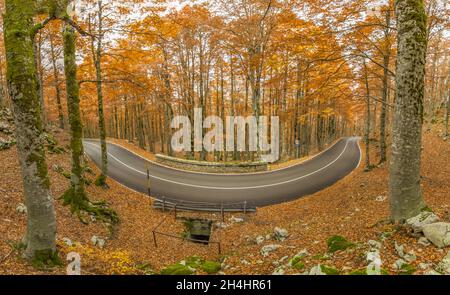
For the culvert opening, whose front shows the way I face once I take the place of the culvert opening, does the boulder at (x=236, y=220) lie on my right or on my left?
on my left

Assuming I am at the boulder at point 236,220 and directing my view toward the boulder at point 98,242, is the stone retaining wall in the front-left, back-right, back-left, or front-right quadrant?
back-right

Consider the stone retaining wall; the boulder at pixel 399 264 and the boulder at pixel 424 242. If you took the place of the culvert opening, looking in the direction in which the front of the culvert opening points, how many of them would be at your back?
1

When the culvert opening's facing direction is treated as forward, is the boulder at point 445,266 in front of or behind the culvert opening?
in front

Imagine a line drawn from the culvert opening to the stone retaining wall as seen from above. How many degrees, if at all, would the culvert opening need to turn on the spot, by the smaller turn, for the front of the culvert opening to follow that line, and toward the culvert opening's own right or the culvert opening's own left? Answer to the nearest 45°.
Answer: approximately 180°

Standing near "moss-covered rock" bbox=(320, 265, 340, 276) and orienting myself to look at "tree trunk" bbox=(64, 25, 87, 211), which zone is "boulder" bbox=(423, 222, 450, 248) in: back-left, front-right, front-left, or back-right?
back-right

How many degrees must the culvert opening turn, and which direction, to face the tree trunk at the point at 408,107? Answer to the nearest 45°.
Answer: approximately 45° to its left

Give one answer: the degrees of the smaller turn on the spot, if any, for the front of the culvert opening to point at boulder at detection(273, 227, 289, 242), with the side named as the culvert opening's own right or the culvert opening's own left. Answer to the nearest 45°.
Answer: approximately 45° to the culvert opening's own left

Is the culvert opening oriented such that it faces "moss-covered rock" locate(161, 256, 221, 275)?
yes

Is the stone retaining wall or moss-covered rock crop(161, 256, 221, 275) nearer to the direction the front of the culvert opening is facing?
the moss-covered rock

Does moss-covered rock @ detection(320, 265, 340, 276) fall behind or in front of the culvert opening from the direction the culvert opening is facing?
in front

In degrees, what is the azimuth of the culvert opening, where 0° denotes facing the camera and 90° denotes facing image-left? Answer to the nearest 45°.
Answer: approximately 0°
